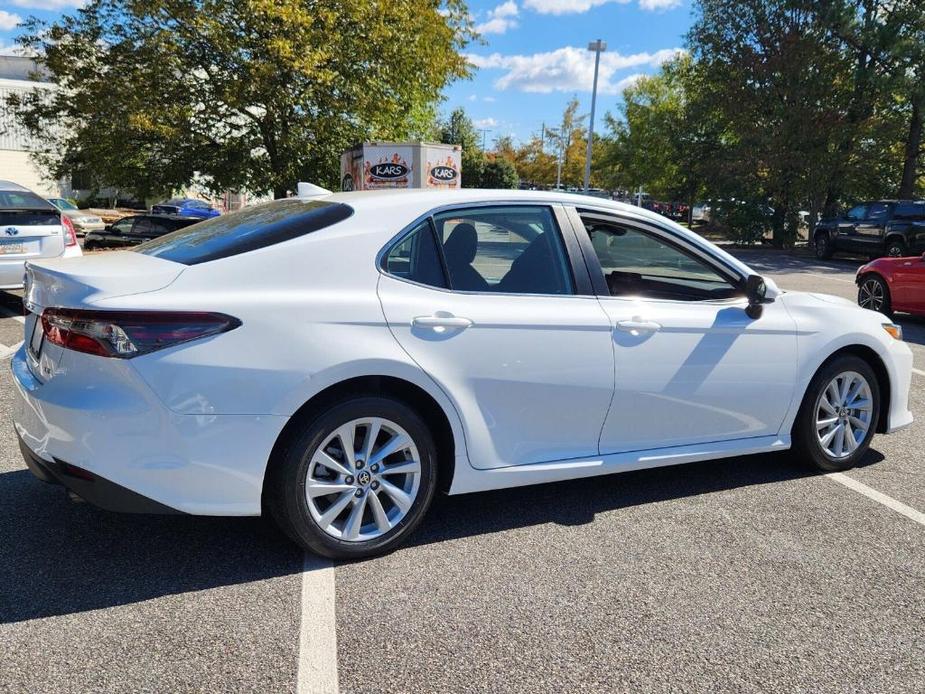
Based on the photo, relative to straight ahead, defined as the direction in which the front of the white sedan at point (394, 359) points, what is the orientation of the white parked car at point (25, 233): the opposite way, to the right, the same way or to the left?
to the left

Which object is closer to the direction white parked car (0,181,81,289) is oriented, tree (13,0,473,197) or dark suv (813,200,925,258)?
the tree

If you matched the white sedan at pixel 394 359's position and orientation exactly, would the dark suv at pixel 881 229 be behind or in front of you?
in front

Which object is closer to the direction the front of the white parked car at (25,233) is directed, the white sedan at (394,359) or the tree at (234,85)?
the tree

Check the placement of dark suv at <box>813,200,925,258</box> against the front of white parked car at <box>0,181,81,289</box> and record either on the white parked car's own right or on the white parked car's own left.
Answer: on the white parked car's own right

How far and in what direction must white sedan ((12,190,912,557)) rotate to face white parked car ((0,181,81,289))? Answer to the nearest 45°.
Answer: approximately 90° to its left

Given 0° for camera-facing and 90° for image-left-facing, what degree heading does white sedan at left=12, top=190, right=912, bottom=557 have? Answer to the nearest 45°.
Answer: approximately 225°

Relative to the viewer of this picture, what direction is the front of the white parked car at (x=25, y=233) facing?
facing away from the viewer
